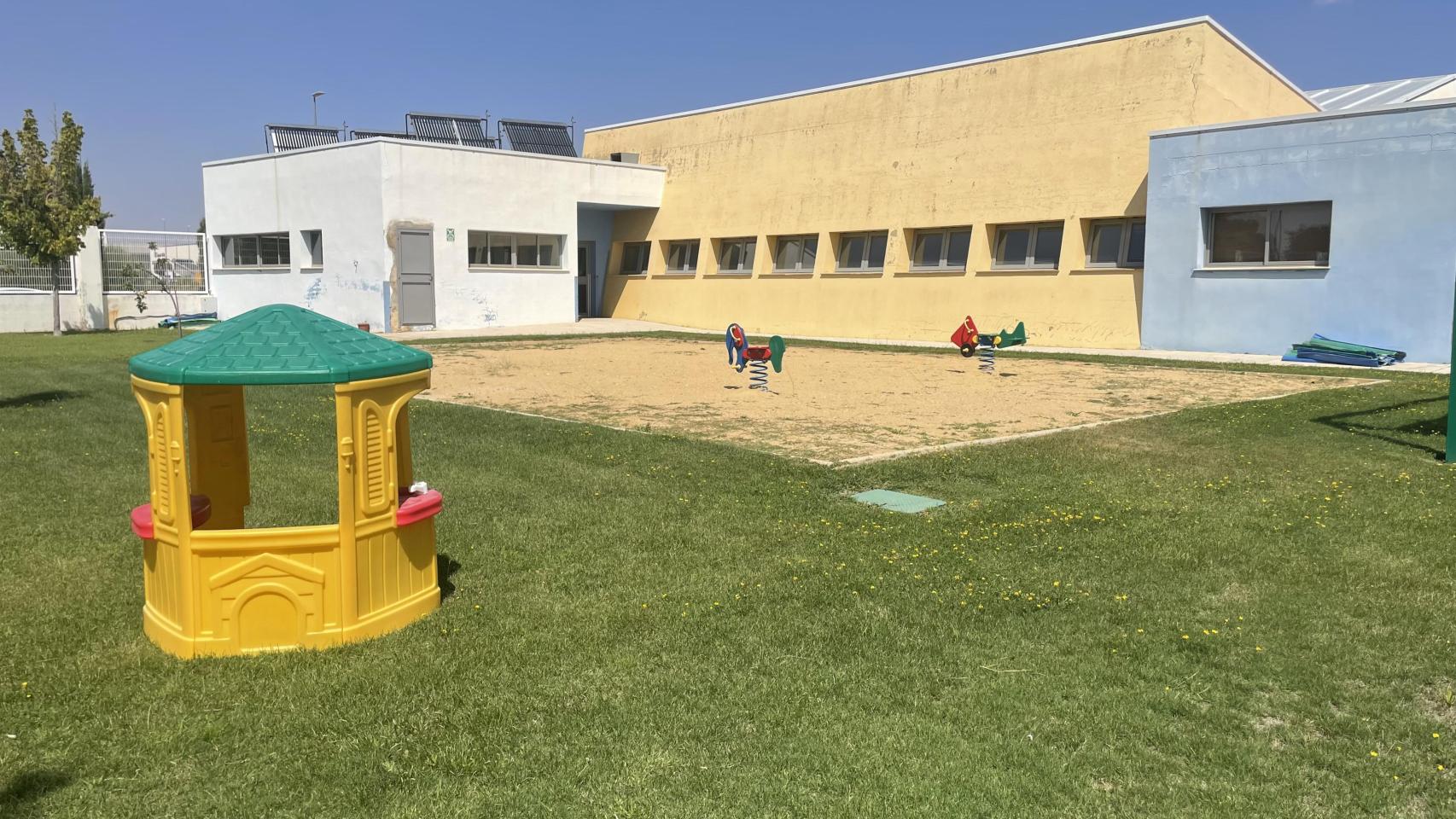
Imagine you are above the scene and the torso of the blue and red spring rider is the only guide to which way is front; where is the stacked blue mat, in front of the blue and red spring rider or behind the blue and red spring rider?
behind

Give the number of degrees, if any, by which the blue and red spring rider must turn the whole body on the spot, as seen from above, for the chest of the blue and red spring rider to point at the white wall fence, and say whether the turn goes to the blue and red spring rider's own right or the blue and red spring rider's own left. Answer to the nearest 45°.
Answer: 0° — they already face it

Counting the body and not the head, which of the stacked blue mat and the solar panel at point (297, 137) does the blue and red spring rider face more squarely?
the solar panel

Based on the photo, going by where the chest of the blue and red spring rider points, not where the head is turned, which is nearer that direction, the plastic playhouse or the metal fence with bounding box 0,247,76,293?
the metal fence

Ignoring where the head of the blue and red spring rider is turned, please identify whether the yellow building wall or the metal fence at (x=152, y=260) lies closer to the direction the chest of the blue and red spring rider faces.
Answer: the metal fence

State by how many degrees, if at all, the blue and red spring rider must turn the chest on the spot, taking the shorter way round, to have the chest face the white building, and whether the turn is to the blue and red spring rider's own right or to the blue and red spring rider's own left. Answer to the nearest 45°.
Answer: approximately 45° to the blue and red spring rider's own right

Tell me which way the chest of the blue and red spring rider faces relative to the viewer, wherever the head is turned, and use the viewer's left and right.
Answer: facing to the left of the viewer

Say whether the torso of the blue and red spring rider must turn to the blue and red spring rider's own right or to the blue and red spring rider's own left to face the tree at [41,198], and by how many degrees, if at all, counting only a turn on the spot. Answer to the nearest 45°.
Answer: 0° — they already face it

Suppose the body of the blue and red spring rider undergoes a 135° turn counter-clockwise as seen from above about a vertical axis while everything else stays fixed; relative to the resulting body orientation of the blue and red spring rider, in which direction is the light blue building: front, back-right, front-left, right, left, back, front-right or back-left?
left

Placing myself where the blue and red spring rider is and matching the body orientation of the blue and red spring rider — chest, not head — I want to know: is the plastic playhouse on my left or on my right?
on my left
